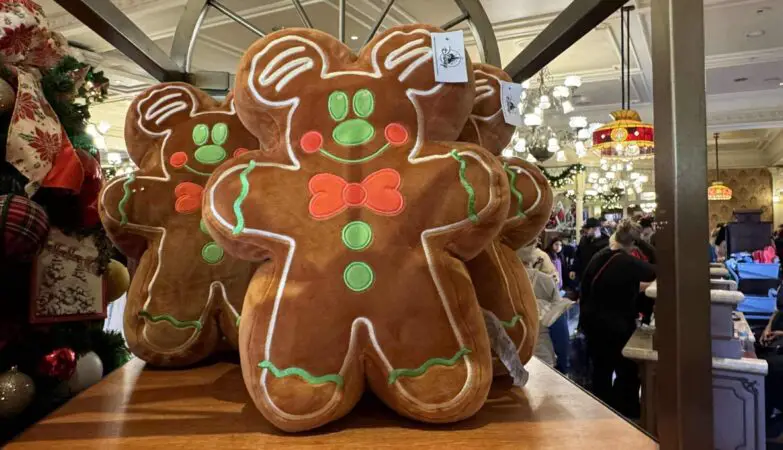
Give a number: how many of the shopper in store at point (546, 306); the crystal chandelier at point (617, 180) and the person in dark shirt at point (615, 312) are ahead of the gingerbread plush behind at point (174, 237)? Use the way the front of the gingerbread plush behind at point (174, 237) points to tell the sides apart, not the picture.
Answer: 0

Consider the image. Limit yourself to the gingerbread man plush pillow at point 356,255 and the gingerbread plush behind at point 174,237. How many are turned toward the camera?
2

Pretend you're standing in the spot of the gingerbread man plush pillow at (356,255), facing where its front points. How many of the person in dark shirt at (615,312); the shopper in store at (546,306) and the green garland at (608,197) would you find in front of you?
0

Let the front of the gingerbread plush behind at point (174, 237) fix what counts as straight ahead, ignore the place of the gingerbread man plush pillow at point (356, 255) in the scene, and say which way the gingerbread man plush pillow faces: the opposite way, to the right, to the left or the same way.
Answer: the same way

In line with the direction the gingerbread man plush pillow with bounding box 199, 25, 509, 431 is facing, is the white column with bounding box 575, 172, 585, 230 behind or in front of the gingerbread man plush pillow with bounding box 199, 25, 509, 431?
behind

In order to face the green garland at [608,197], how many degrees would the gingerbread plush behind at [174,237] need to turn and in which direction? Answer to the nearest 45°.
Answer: approximately 135° to its left

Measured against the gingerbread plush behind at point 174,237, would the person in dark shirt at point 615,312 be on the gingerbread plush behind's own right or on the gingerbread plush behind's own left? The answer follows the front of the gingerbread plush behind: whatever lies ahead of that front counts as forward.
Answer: on the gingerbread plush behind's own left

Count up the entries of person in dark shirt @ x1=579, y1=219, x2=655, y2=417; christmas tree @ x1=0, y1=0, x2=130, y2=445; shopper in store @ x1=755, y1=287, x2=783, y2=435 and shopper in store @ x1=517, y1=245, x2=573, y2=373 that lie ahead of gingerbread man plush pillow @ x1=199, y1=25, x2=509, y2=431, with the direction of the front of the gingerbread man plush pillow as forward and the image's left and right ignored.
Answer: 0

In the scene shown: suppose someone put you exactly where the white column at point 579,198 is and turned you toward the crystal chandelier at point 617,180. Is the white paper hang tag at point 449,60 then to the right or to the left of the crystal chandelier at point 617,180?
right

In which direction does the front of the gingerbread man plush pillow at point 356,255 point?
toward the camera

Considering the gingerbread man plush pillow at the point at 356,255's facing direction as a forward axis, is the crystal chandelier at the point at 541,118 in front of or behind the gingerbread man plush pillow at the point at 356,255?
behind

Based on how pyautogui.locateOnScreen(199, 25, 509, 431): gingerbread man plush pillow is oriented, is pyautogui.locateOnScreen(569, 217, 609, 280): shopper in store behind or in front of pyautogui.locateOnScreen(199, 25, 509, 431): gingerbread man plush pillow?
behind

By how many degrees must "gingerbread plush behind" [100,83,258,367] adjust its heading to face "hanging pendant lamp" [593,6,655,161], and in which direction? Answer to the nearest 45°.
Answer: approximately 135° to its left

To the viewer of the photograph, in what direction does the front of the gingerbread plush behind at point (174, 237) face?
facing the viewer

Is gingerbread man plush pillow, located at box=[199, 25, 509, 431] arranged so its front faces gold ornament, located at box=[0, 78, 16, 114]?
no

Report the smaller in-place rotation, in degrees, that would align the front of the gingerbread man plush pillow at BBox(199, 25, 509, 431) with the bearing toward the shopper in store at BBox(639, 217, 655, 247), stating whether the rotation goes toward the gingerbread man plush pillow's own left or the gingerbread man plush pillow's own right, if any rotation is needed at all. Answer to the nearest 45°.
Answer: approximately 135° to the gingerbread man plush pillow's own left

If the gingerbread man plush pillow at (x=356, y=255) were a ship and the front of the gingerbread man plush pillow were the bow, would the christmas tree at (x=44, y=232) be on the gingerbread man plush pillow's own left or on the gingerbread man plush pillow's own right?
on the gingerbread man plush pillow's own right
